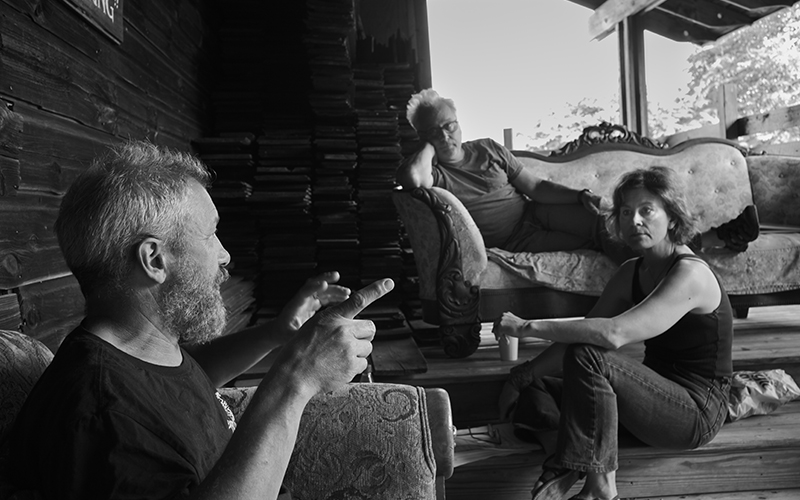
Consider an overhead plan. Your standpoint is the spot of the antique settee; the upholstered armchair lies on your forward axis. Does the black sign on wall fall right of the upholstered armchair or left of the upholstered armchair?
right

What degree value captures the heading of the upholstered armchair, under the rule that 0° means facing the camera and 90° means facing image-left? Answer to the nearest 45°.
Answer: approximately 270°

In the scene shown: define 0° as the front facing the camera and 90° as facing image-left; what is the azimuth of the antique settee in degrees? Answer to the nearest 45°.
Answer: approximately 315°

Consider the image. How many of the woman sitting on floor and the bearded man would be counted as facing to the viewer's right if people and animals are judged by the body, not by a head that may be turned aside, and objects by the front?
1

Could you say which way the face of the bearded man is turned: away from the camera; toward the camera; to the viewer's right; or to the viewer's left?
to the viewer's right

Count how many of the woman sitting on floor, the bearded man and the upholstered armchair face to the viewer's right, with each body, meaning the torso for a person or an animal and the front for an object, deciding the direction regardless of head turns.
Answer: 2

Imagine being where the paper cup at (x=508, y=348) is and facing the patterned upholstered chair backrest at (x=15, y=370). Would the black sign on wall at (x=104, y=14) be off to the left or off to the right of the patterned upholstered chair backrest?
right

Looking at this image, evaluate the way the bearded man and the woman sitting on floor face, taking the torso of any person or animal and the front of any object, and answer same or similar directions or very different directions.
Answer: very different directions

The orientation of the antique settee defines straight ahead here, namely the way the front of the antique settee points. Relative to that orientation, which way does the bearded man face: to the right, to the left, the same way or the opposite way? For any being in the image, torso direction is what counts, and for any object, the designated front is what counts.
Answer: to the left

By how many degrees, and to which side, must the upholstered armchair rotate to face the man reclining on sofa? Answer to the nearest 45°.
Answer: approximately 45° to its left

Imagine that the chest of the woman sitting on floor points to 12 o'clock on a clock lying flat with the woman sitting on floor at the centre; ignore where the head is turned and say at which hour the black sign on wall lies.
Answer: The black sign on wall is roughly at 1 o'clock from the woman sitting on floor.
